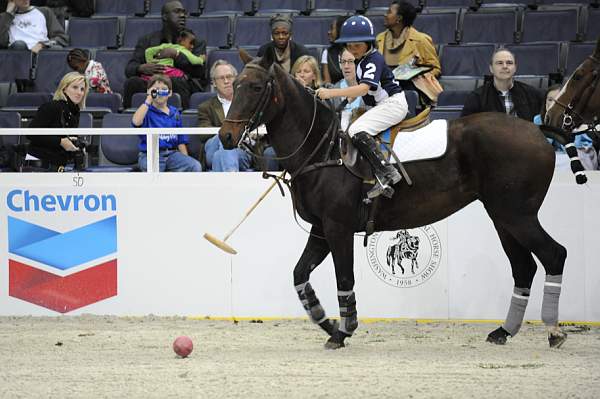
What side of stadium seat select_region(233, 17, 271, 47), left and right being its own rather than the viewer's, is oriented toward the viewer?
front

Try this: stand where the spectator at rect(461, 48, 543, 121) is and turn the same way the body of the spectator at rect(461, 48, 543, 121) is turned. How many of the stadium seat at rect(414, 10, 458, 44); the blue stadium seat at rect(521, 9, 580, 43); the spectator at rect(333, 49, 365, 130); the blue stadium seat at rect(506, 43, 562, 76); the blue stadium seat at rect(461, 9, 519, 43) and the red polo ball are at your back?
4

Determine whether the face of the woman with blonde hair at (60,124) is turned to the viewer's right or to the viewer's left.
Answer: to the viewer's right

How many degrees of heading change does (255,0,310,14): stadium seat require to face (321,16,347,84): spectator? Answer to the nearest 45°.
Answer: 0° — it already faces them

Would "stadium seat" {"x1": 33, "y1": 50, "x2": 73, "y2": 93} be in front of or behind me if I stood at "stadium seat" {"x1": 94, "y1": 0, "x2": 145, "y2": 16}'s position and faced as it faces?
in front

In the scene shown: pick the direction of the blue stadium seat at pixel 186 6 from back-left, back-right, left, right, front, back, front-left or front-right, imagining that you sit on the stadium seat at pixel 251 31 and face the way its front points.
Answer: back-right

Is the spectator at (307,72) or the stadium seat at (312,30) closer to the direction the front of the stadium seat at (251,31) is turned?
the spectator

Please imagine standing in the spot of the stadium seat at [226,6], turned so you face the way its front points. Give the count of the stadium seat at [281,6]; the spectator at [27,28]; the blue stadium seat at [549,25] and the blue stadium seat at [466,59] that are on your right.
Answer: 1

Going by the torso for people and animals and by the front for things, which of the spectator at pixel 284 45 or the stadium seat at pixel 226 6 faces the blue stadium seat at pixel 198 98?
the stadium seat

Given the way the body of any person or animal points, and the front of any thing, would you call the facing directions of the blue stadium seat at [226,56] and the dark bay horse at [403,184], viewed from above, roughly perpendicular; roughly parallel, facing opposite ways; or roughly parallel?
roughly perpendicular

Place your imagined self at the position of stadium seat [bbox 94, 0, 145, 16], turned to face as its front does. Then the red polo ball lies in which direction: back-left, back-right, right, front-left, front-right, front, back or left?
front

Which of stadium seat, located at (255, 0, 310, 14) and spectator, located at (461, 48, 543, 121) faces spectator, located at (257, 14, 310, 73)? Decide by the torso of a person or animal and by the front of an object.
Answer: the stadium seat

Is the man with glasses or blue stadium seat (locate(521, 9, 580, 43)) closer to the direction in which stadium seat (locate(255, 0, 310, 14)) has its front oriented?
the man with glasses

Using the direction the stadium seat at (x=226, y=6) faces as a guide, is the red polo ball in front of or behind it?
in front

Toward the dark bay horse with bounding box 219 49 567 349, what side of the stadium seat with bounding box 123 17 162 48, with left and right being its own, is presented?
front

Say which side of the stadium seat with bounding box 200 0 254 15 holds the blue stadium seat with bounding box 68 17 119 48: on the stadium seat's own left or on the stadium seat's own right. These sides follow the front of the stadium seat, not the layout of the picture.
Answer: on the stadium seat's own right

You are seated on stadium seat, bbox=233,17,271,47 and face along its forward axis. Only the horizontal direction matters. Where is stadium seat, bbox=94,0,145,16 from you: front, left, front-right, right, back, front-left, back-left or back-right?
back-right

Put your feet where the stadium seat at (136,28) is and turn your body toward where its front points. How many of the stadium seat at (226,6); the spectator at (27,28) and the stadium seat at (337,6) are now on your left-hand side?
2
